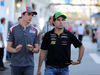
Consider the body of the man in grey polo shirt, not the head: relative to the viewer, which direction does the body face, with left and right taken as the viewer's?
facing the viewer
